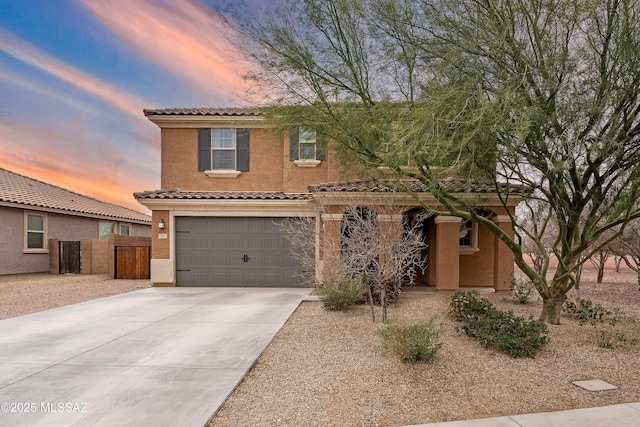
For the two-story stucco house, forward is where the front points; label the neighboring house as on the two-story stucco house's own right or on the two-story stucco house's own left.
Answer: on the two-story stucco house's own right

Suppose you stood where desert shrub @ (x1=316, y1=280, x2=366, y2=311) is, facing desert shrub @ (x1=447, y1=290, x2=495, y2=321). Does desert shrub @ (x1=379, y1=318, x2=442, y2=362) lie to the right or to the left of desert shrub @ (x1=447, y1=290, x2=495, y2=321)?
right

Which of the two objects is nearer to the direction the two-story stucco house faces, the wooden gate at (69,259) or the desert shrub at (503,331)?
the desert shrub

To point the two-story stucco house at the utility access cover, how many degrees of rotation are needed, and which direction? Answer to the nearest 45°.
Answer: approximately 45° to its left

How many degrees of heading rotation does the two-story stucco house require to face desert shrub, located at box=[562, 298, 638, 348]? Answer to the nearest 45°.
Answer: approximately 45° to its left

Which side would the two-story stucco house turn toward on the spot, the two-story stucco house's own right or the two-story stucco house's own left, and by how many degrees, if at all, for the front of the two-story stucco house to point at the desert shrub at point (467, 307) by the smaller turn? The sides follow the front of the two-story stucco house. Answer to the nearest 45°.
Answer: approximately 45° to the two-story stucco house's own left

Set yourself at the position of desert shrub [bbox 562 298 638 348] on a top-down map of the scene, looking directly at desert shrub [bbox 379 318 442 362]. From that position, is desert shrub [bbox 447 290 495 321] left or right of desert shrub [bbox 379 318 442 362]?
right

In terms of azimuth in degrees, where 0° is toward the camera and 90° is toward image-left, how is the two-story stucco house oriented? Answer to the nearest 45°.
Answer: approximately 0°
